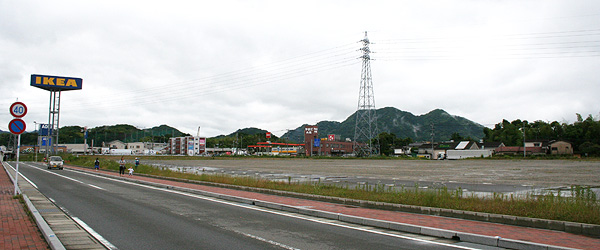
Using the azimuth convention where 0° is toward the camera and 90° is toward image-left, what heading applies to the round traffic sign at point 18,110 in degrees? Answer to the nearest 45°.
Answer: approximately 0°

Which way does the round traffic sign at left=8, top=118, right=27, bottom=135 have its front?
toward the camera

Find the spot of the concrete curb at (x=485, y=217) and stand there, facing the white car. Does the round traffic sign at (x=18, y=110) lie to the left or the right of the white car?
left

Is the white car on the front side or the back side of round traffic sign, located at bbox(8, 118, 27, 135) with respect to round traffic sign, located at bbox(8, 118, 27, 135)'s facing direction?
on the back side

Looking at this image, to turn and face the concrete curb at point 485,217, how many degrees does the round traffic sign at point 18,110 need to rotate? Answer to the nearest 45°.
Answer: approximately 45° to its left

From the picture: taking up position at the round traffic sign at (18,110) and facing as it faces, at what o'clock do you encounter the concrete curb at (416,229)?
The concrete curb is roughly at 11 o'clock from the round traffic sign.
